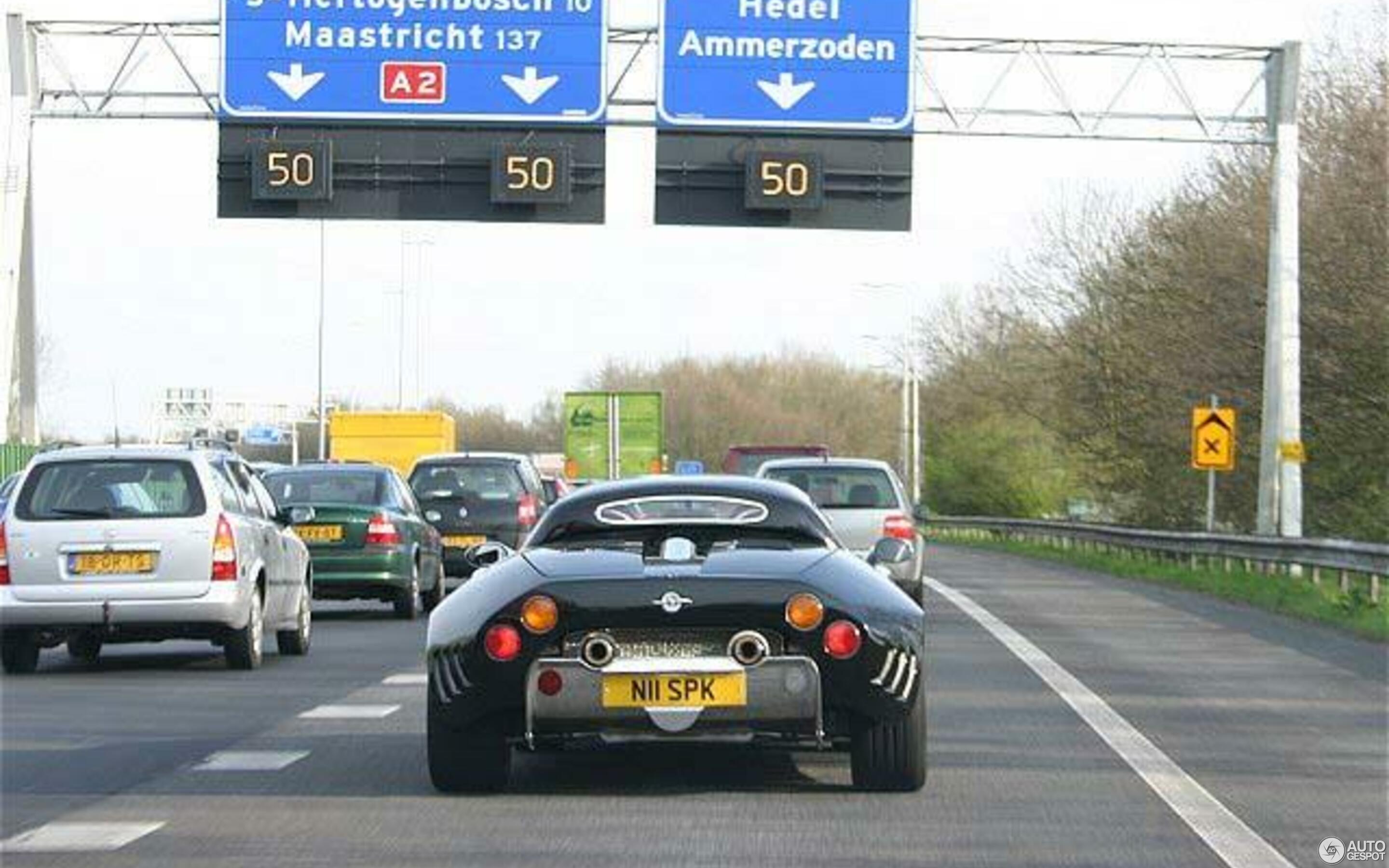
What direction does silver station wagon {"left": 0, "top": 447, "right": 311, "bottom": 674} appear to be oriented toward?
away from the camera

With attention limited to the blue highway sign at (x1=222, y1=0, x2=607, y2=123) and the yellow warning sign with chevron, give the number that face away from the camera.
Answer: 0

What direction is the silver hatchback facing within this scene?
away from the camera

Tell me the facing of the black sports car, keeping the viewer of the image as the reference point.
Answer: facing away from the viewer

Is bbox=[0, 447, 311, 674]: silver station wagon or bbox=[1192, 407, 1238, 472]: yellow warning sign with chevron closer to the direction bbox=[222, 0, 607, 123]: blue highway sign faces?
the silver station wagon

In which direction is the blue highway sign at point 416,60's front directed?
toward the camera

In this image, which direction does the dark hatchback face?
away from the camera

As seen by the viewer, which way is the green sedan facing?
away from the camera

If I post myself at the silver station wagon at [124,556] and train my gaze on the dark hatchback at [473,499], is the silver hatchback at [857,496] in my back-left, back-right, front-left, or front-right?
front-right

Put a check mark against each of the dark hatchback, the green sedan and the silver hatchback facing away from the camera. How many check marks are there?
3

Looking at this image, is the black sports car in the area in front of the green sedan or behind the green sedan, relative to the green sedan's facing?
behind

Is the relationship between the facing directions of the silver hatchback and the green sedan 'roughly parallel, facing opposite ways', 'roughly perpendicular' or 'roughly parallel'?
roughly parallel

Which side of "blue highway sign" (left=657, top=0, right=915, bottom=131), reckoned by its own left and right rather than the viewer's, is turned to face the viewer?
front
